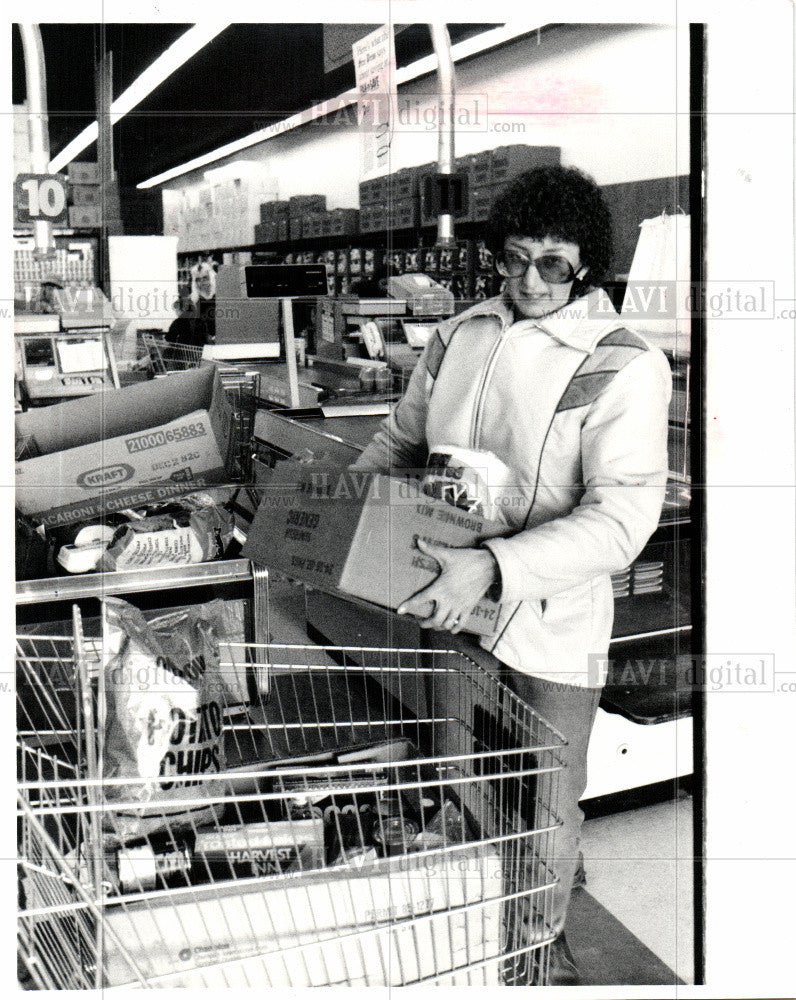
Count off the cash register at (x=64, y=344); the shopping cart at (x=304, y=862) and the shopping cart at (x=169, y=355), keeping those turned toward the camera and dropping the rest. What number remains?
1

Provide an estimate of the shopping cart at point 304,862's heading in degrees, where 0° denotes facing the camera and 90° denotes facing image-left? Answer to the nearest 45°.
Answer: approximately 270°

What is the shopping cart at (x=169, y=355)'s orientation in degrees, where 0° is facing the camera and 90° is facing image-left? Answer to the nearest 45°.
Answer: approximately 270°

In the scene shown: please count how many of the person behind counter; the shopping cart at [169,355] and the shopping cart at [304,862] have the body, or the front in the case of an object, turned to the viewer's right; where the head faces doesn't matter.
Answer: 2

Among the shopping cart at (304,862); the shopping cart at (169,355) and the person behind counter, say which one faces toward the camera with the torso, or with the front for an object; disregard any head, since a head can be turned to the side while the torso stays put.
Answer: the person behind counter

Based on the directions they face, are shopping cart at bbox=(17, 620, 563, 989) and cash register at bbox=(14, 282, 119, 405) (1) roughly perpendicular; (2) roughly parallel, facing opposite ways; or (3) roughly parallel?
roughly perpendicular

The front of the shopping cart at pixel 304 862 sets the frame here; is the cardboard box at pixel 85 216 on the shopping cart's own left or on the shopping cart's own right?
on the shopping cart's own left

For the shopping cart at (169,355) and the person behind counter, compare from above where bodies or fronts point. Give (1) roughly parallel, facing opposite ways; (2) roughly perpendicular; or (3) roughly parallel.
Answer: roughly perpendicular

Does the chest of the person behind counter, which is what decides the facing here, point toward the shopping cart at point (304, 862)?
yes
